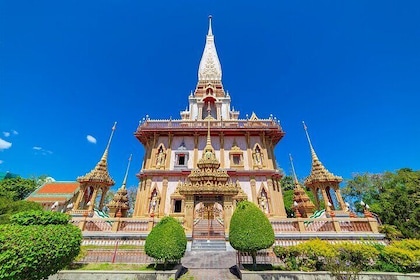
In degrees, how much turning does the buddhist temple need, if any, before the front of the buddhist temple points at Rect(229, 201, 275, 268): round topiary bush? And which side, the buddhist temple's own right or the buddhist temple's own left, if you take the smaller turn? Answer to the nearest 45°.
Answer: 0° — it already faces it

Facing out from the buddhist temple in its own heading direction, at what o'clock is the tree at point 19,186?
The tree is roughly at 4 o'clock from the buddhist temple.

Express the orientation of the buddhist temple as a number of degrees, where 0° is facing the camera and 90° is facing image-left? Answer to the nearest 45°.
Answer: approximately 0°

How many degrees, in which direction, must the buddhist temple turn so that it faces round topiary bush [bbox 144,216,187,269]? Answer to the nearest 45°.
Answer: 0° — it already faces it

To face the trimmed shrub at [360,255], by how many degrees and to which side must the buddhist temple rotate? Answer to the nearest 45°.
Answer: approximately 45° to its left

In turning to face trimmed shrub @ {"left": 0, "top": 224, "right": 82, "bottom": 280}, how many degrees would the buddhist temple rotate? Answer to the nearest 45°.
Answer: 0° — it already faces it

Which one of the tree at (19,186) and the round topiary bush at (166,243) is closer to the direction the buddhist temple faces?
the round topiary bush
